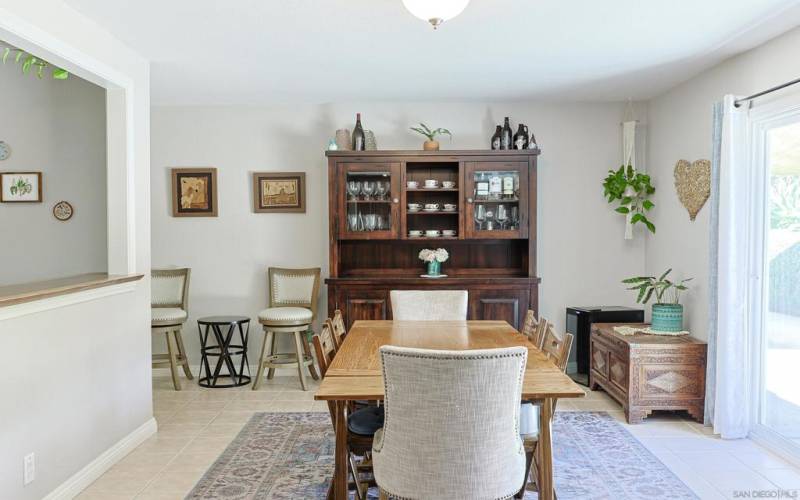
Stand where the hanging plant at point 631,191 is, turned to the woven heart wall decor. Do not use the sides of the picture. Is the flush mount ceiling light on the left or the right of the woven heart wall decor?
right

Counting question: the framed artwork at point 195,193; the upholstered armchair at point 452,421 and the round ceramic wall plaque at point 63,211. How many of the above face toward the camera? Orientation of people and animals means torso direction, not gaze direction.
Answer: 2

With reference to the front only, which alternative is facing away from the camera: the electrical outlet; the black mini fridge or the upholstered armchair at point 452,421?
the upholstered armchair

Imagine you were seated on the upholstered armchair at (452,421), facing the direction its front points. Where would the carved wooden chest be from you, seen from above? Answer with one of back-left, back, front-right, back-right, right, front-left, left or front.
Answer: front-right

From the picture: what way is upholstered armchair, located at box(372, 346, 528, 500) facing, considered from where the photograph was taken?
facing away from the viewer

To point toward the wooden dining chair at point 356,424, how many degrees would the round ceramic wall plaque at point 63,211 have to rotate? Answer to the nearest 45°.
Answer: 0° — it already faces it

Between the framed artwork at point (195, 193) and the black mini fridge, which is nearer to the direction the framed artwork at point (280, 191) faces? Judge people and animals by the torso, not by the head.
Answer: the black mini fridge

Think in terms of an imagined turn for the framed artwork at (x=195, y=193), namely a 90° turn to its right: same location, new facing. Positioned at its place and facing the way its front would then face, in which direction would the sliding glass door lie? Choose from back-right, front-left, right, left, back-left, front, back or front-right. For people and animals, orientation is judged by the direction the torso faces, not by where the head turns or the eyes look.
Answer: back-left

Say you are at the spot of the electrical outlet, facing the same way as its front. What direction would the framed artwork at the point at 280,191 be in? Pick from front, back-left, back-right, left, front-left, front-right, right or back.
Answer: left

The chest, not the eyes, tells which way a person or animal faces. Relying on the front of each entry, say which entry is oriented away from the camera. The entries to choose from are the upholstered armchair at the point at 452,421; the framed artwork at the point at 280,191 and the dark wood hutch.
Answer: the upholstered armchair

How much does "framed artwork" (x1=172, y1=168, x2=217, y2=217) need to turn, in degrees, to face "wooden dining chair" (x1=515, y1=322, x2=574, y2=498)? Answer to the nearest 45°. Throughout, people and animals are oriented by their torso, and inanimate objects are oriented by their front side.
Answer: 0° — it already faces it
